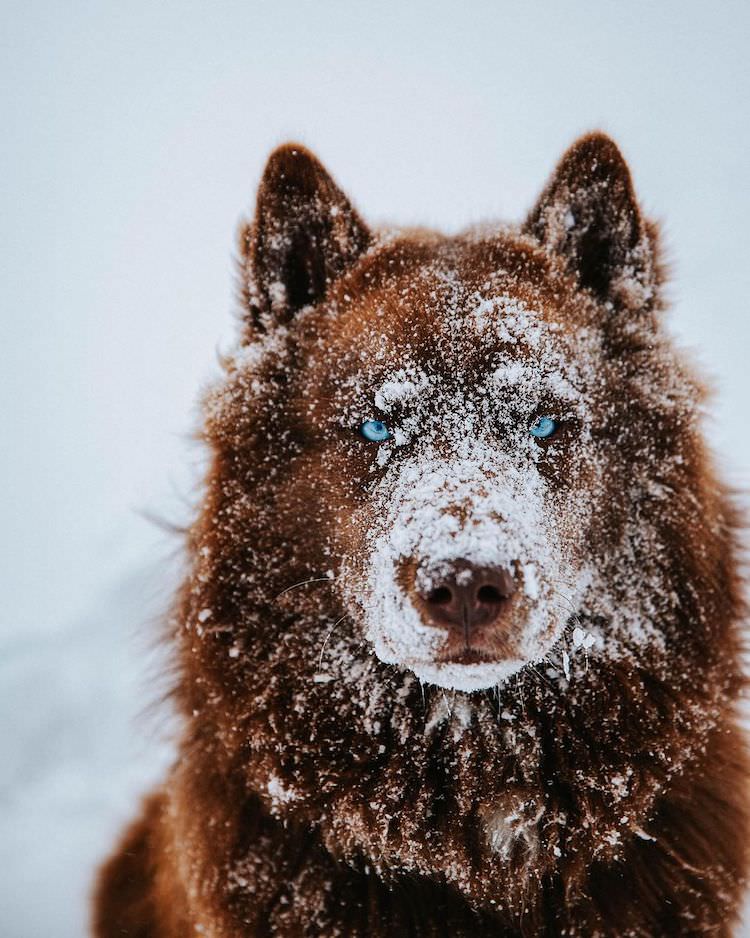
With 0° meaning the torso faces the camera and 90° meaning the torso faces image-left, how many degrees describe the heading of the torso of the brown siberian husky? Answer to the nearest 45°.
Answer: approximately 0°
